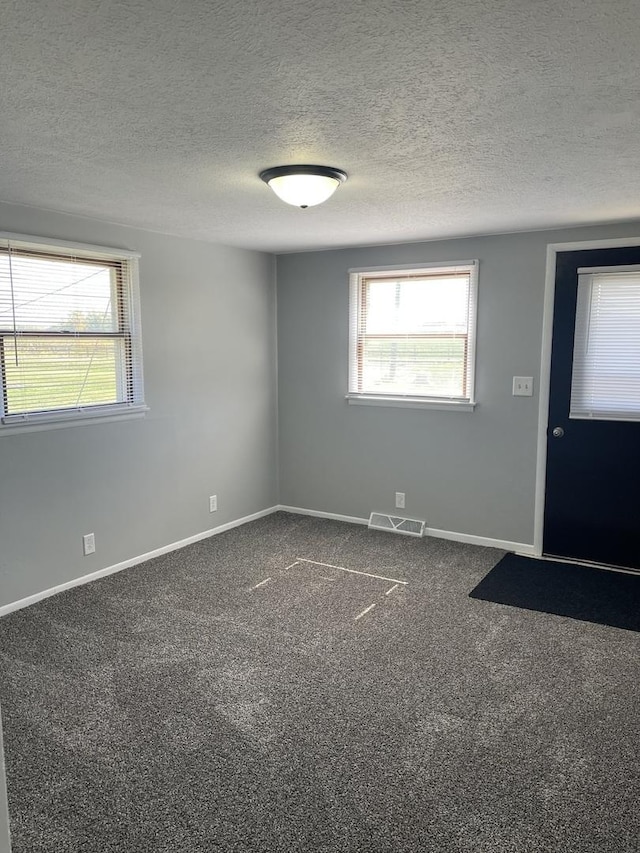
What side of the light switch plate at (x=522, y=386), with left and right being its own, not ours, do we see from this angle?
front

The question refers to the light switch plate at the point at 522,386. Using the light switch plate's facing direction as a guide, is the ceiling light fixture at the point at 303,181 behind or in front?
in front
